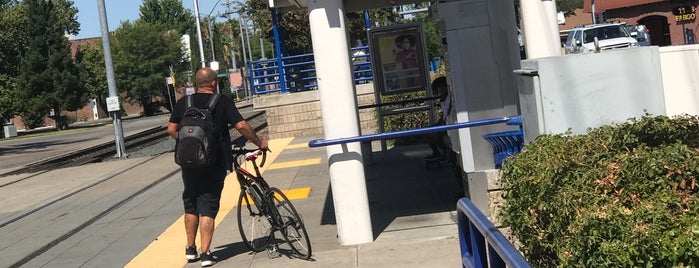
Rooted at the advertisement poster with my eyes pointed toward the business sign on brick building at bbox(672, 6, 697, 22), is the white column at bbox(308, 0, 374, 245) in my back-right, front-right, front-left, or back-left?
back-right

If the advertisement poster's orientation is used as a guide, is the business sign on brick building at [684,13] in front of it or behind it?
behind

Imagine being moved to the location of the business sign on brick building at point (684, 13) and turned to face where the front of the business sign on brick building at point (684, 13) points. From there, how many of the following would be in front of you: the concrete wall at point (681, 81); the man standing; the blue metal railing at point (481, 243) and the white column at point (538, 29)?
4

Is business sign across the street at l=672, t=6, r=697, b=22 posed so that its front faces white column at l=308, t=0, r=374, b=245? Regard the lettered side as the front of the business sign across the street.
yes

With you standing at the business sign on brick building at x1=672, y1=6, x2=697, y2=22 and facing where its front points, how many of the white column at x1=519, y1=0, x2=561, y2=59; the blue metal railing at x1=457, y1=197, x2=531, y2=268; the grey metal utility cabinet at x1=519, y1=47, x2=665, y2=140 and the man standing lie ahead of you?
4

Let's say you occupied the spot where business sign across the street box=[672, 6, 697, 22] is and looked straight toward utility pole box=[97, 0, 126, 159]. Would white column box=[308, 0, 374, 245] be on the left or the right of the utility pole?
left

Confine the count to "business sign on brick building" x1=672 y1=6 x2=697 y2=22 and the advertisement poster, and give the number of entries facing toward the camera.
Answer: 2

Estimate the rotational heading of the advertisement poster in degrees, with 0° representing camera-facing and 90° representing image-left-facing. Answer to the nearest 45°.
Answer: approximately 0°

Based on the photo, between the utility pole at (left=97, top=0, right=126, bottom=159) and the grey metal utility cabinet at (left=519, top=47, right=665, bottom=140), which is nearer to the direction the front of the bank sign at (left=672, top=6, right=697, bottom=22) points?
the grey metal utility cabinet

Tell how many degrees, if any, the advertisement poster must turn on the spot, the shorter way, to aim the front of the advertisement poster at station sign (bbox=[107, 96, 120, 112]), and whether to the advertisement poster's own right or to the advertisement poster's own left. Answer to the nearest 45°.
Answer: approximately 135° to the advertisement poster's own right

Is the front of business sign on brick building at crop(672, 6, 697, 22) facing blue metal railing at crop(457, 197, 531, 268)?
yes
